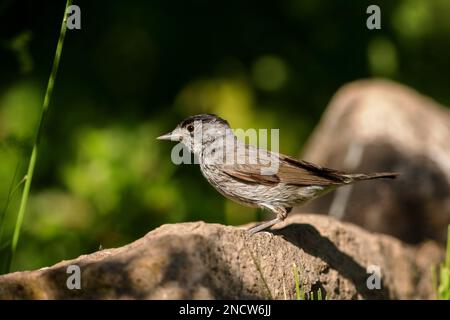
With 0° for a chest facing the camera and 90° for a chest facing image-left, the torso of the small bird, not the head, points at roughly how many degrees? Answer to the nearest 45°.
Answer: approximately 90°

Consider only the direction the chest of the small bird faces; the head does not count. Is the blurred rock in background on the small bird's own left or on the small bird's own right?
on the small bird's own right
